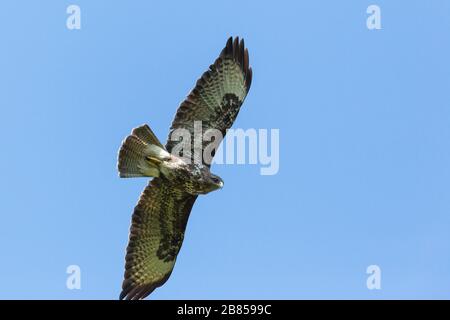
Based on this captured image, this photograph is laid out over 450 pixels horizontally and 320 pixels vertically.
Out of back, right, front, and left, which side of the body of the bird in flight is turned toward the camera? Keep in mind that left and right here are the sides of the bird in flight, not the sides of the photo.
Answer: right
